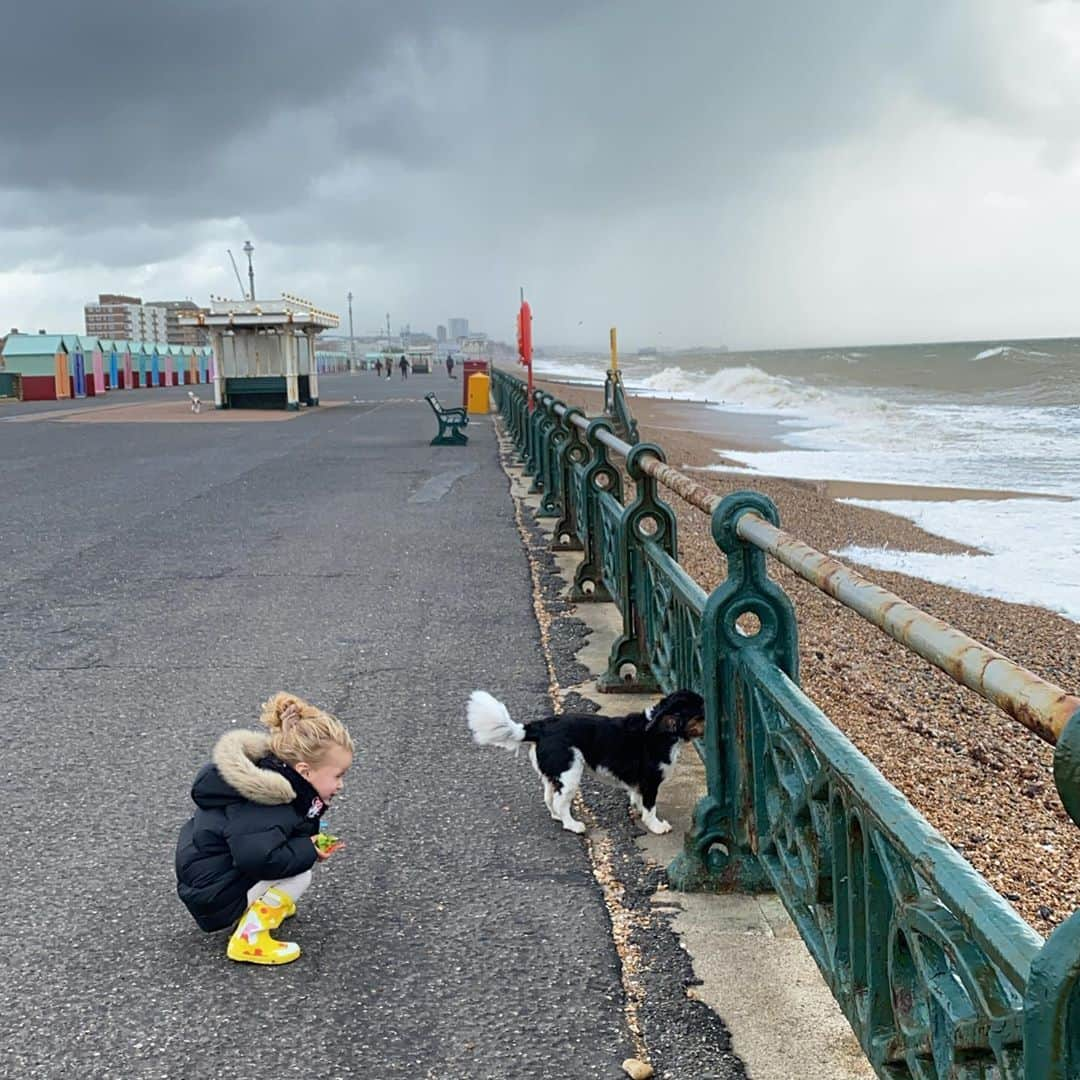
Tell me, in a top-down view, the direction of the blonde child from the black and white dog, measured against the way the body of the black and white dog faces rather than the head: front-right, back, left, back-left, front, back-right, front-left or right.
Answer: back-right

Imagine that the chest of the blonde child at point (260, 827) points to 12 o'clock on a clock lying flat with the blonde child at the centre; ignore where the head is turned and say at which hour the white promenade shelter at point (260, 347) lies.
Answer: The white promenade shelter is roughly at 9 o'clock from the blonde child.

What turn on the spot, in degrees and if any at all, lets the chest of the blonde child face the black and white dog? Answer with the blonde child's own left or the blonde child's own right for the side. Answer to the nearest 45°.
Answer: approximately 45° to the blonde child's own left

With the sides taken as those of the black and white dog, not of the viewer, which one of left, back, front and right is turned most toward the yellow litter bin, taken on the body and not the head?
left

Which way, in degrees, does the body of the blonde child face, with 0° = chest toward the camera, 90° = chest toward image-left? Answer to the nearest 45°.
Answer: approximately 270°

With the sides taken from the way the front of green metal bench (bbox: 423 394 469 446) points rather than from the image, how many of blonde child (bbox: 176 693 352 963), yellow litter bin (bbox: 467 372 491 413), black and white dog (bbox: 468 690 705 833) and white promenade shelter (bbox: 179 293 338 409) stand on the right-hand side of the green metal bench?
2

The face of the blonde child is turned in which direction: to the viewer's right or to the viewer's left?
to the viewer's right

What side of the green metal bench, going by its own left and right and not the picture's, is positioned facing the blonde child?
right

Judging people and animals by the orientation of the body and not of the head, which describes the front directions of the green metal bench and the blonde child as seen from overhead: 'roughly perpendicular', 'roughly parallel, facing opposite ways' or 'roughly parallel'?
roughly parallel

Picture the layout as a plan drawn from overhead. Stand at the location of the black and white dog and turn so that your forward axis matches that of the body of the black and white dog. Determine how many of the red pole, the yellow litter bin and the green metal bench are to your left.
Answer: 3

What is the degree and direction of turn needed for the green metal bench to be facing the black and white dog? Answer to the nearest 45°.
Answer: approximately 90° to its right

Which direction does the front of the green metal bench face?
to the viewer's right

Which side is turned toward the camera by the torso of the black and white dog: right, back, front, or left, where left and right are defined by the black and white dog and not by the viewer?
right

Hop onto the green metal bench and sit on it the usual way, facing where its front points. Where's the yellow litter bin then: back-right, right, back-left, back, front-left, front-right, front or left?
left
